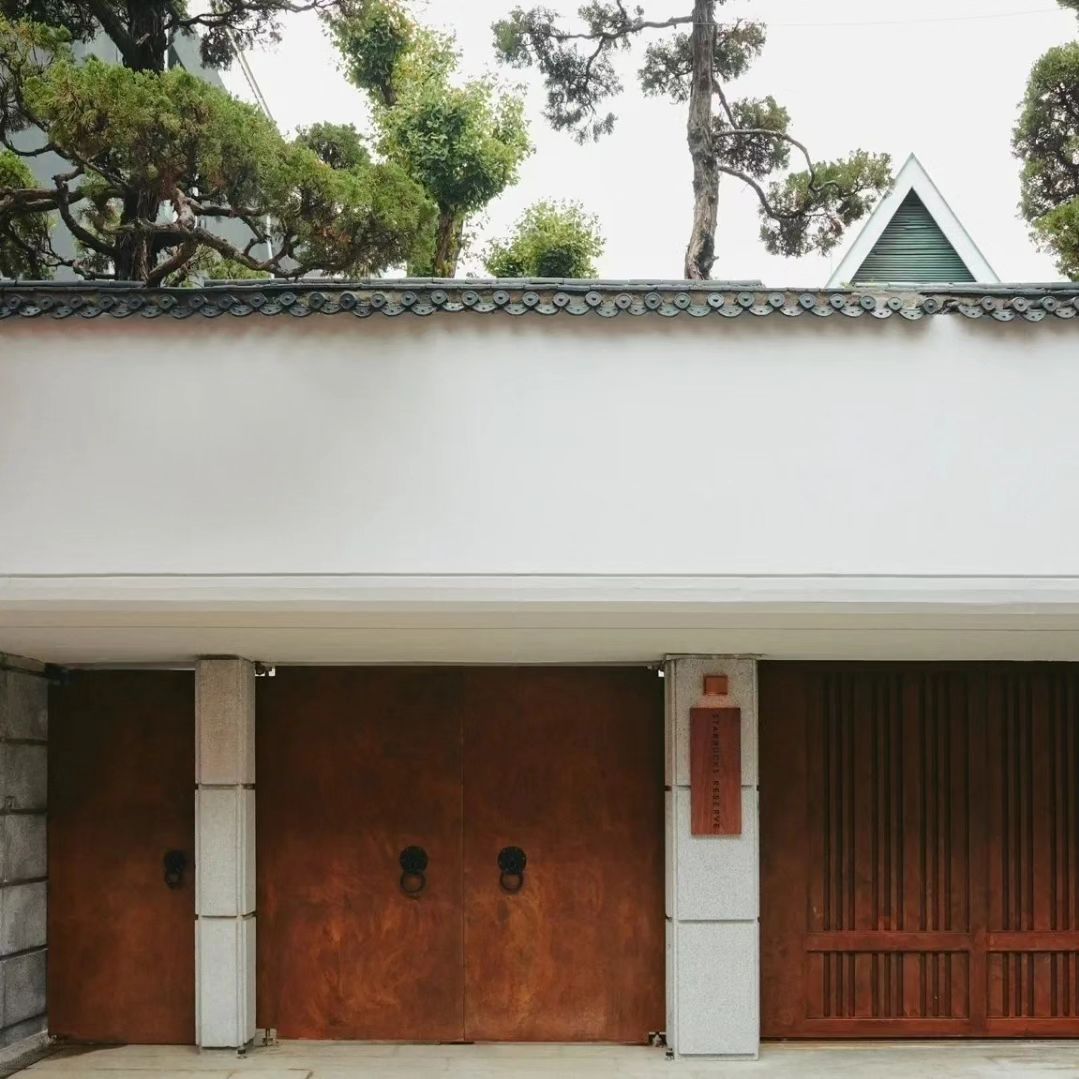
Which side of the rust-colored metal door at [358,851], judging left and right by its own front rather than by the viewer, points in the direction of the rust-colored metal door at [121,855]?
right

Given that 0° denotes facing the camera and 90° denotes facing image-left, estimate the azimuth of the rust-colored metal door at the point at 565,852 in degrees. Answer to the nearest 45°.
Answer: approximately 0°

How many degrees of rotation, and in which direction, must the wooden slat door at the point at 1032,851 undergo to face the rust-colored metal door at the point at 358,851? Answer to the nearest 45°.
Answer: approximately 90° to its right

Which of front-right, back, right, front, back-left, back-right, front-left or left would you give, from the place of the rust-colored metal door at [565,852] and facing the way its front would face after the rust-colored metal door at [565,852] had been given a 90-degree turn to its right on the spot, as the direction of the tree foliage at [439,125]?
right

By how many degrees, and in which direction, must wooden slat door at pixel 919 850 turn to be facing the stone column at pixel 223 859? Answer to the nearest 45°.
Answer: approximately 90° to its right

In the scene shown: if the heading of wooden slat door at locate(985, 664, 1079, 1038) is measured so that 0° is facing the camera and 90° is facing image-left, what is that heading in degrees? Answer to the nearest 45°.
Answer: approximately 0°

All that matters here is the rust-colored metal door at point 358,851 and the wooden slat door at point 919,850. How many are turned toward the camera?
2

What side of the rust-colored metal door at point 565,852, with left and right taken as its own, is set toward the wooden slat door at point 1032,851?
left

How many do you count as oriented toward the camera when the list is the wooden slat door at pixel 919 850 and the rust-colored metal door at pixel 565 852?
2

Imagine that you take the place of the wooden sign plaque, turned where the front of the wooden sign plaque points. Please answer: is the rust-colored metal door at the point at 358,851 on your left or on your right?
on your right
